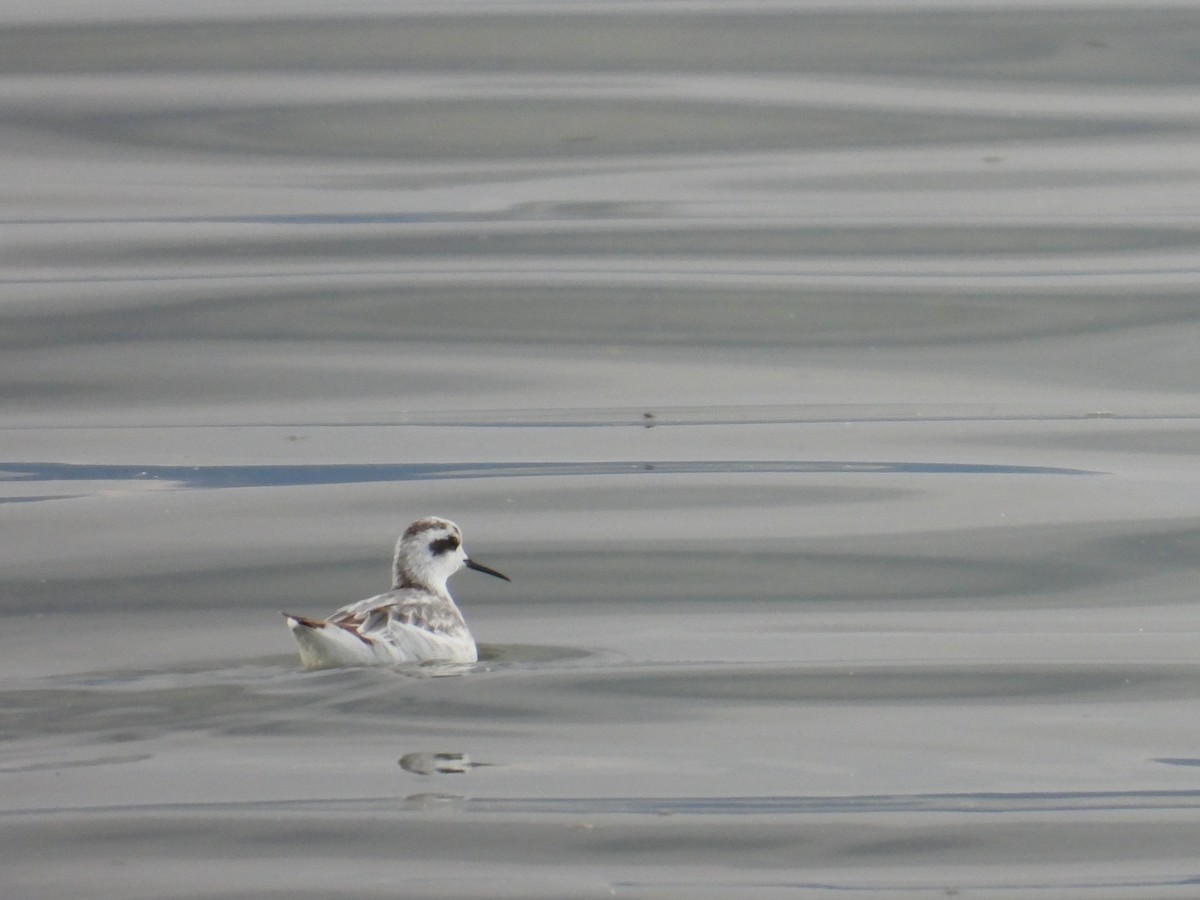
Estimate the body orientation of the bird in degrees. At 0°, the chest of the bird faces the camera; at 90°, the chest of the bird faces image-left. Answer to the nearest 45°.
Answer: approximately 270°
